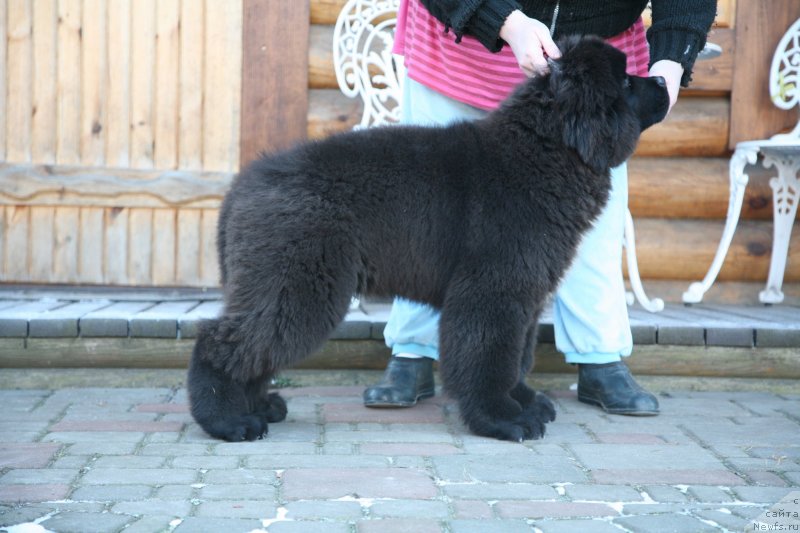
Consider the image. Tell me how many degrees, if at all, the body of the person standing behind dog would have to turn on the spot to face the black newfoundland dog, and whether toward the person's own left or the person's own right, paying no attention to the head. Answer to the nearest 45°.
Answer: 0° — they already face it

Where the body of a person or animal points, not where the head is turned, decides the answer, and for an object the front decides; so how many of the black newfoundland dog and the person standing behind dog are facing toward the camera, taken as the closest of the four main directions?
1

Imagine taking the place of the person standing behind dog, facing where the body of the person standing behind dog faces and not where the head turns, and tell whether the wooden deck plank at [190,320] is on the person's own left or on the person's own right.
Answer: on the person's own right

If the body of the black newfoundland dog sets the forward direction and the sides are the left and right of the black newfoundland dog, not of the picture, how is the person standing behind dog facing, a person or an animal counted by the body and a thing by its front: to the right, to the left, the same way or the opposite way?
to the right

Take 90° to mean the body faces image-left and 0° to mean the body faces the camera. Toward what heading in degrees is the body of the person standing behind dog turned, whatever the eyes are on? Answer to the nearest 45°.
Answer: approximately 0°

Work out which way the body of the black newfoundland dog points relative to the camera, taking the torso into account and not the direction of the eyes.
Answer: to the viewer's right

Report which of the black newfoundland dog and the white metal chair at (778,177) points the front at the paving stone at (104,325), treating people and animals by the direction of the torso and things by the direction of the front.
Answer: the white metal chair

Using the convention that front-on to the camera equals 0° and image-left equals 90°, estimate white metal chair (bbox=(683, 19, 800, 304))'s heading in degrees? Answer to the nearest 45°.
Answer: approximately 45°
